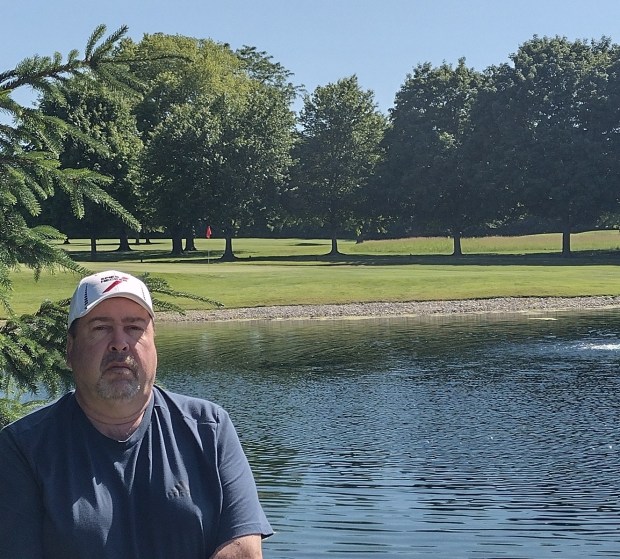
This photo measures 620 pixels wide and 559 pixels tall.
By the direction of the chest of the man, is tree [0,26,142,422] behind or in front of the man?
behind

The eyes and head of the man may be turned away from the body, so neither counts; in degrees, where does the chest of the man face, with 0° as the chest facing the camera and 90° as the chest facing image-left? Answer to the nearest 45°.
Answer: approximately 0°
